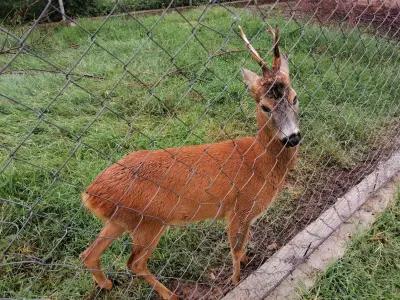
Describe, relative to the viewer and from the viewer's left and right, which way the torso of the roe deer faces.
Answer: facing to the right of the viewer
